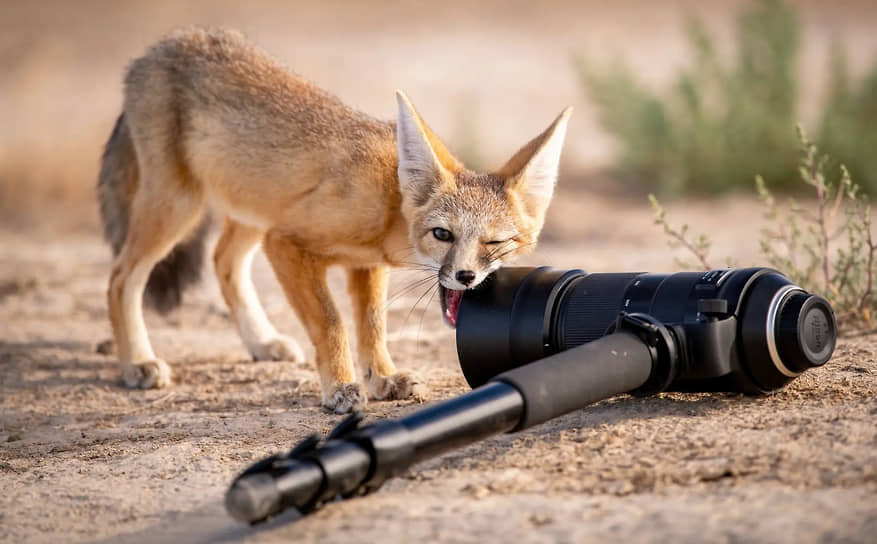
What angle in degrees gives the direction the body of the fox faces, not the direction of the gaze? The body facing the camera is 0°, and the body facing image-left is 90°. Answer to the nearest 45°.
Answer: approximately 315°

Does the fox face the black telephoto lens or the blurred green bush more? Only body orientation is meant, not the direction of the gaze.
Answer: the black telephoto lens

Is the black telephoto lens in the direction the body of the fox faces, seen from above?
yes

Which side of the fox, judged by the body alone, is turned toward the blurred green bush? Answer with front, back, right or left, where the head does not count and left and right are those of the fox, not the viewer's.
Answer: left
